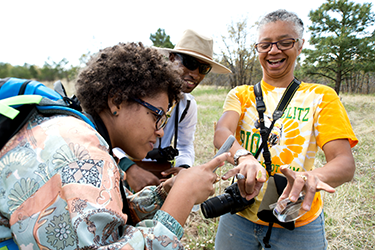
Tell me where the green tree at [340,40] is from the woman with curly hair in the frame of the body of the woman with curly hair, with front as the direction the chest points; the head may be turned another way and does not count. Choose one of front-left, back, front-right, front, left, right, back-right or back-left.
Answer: front-left

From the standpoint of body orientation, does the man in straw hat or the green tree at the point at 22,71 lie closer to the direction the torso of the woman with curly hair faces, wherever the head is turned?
the man in straw hat

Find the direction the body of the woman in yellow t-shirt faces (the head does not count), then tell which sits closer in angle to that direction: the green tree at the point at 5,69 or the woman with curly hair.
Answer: the woman with curly hair

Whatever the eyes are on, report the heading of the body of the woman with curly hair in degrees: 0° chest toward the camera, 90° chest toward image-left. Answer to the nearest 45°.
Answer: approximately 270°

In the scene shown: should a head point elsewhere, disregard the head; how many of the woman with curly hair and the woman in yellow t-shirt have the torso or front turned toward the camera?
1

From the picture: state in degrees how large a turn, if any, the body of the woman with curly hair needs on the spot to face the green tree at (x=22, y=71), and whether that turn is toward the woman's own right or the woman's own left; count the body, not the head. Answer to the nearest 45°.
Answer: approximately 90° to the woman's own left

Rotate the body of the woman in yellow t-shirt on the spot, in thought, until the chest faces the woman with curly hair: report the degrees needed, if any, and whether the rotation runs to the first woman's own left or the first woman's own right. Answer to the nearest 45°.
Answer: approximately 45° to the first woman's own right

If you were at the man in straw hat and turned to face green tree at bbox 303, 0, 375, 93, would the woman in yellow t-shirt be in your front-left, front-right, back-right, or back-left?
back-right

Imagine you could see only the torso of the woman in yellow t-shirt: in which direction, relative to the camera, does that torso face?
toward the camera

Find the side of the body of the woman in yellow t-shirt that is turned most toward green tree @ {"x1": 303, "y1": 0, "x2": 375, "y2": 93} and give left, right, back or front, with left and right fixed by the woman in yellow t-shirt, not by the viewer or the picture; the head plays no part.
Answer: back
